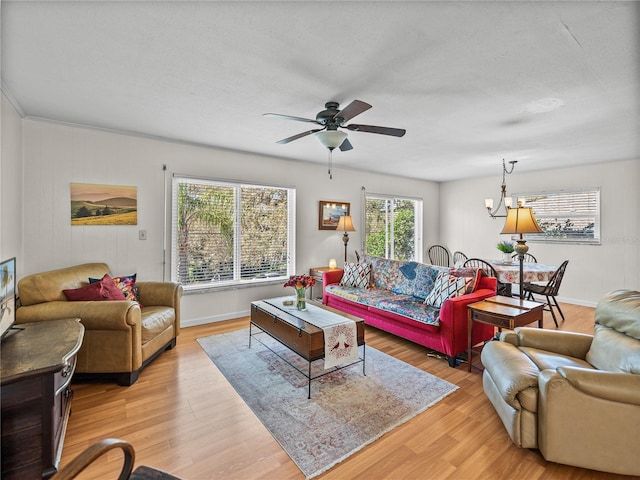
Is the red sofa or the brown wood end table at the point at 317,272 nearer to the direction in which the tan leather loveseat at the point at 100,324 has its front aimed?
the red sofa

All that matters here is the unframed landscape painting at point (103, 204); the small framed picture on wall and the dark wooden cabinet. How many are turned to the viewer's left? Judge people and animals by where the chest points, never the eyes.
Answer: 0

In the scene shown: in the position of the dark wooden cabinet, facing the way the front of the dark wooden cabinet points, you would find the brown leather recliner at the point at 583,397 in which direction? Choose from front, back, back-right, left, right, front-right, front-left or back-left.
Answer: front-right

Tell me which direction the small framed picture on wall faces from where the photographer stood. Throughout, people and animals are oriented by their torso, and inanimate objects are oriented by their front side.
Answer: facing the viewer and to the right of the viewer

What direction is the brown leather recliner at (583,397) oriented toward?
to the viewer's left

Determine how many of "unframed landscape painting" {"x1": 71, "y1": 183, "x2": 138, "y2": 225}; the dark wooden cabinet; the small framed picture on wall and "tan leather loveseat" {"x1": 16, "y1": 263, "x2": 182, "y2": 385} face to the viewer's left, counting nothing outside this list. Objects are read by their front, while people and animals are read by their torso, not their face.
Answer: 0

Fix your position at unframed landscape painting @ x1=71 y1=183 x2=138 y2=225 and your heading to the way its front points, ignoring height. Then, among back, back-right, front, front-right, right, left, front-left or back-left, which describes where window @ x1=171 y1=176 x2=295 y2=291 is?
left

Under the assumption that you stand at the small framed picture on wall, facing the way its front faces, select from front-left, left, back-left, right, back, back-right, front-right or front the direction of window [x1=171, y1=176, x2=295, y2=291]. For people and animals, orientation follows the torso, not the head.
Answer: right

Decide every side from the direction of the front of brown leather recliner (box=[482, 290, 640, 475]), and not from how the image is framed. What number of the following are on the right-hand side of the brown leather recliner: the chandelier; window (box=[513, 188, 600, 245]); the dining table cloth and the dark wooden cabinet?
3

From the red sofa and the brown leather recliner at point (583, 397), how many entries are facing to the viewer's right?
0

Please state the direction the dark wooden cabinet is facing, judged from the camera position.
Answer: facing to the right of the viewer

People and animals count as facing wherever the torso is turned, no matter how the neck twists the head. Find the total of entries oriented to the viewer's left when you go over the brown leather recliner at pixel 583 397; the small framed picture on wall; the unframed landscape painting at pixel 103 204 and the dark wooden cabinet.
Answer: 1

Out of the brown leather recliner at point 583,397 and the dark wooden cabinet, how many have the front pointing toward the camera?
0
